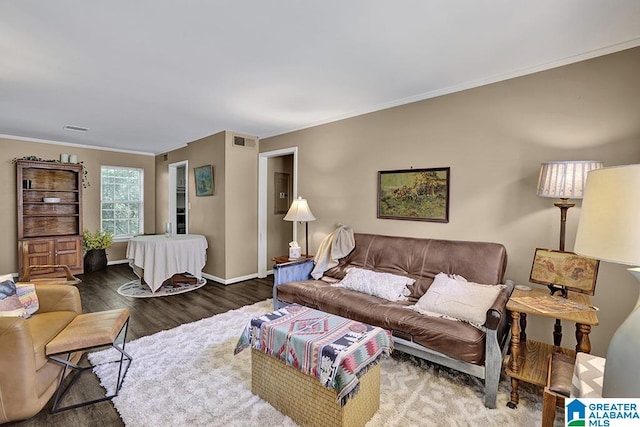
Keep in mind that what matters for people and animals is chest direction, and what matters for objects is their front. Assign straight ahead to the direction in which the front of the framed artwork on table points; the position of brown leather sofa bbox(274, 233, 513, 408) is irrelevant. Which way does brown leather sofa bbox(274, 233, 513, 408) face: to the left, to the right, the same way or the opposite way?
the same way

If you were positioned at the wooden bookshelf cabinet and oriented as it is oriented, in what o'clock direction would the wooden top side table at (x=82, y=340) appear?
The wooden top side table is roughly at 12 o'clock from the wooden bookshelf cabinet.

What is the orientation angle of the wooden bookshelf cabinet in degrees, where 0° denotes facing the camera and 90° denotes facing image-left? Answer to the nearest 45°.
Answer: approximately 0°

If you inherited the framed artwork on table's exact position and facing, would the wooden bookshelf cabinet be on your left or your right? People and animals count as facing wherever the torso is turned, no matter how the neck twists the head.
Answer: on your right

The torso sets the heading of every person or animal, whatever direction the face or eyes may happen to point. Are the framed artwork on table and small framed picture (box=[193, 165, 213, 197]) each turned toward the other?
no

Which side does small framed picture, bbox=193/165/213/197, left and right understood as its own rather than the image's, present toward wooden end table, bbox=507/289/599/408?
left

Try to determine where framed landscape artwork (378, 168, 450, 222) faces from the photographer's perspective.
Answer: facing the viewer and to the left of the viewer

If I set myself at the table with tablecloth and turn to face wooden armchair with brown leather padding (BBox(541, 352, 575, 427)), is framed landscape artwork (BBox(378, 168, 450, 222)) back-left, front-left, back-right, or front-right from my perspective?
front-left

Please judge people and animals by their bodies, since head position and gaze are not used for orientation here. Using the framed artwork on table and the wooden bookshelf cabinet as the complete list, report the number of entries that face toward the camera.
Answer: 2

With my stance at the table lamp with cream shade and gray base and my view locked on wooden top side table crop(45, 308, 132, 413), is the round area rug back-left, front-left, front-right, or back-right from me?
front-right

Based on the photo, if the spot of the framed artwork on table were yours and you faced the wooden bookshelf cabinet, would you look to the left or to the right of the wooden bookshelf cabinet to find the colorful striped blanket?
left

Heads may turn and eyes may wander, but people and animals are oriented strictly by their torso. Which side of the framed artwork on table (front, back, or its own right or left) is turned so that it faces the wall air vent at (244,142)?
right

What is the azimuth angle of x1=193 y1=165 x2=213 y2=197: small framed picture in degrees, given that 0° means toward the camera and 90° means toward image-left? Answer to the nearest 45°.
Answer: approximately 45°

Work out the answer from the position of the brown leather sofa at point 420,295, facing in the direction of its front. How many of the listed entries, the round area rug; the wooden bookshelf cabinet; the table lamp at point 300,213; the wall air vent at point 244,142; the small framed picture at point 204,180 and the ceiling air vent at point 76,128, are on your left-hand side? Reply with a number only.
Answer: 0

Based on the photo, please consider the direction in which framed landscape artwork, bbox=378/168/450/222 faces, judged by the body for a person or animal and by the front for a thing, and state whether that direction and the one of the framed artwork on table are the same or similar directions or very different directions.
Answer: same or similar directions

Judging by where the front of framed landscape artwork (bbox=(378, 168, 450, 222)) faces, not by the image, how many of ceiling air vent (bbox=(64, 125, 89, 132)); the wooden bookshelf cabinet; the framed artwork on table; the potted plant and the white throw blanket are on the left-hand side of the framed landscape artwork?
1

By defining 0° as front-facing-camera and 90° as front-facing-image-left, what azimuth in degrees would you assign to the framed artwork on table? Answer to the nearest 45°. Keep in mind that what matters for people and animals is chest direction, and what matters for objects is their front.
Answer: approximately 0°

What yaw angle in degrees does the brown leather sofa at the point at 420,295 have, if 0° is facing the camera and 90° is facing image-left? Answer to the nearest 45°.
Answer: approximately 45°

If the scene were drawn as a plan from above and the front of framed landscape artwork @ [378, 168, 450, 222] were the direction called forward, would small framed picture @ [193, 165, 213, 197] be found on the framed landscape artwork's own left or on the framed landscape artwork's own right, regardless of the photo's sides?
on the framed landscape artwork's own right

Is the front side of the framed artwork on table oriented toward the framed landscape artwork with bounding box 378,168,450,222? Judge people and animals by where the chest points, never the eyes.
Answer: no

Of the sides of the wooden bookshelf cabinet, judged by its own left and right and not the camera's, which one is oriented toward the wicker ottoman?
front
